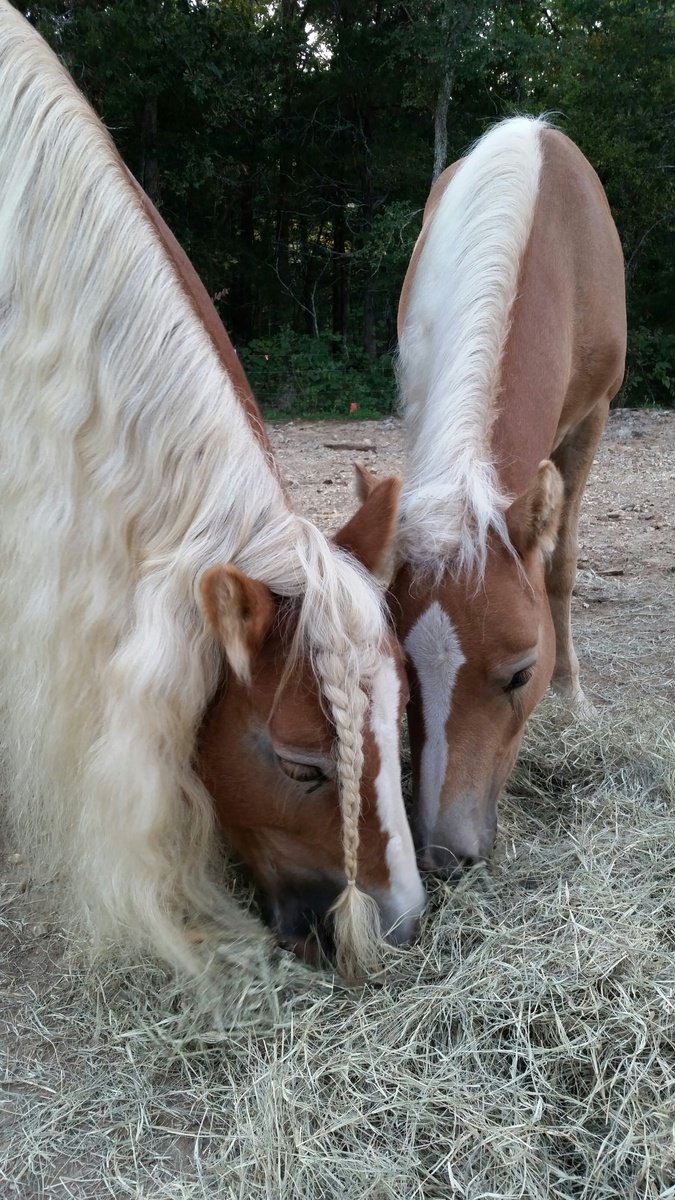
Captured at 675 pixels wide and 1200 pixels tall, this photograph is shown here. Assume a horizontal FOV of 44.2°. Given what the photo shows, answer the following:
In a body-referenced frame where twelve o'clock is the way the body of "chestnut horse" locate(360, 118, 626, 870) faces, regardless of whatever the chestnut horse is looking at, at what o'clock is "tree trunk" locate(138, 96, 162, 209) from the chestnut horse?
The tree trunk is roughly at 5 o'clock from the chestnut horse.

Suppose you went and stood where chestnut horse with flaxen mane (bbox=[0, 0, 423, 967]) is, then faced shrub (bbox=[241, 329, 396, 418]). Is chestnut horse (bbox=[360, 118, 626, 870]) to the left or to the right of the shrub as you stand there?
right

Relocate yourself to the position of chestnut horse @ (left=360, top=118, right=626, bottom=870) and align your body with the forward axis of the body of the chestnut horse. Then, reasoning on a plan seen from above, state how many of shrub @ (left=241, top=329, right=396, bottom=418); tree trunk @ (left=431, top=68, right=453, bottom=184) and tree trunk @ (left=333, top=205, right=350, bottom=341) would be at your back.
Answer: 3

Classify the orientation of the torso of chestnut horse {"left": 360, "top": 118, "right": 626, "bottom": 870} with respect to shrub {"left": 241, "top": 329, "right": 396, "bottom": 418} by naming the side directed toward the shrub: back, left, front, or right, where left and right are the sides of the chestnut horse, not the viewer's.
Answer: back

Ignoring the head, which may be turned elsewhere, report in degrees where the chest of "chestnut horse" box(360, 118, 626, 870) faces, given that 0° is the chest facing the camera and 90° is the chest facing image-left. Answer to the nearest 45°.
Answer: approximately 0°

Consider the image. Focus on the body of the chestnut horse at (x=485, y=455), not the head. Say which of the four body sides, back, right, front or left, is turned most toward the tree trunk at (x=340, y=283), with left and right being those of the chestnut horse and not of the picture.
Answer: back

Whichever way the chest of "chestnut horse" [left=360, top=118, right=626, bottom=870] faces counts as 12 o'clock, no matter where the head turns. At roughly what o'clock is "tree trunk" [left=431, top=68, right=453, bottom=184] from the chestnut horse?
The tree trunk is roughly at 6 o'clock from the chestnut horse.
